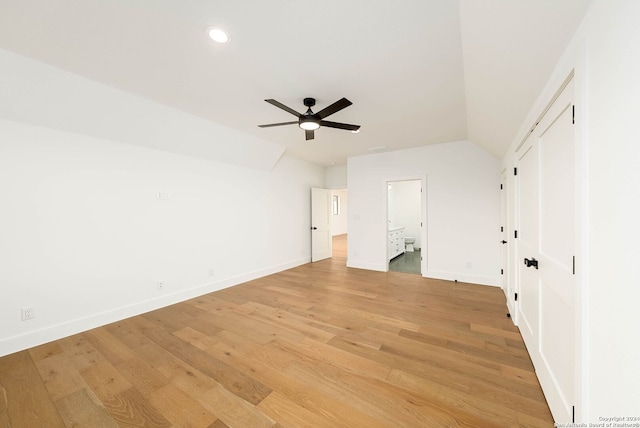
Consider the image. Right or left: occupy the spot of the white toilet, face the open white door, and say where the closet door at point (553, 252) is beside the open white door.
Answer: left

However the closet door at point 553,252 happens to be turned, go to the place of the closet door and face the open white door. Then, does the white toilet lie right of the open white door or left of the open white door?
right

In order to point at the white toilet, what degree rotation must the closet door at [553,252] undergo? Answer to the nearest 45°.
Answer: approximately 45° to its right

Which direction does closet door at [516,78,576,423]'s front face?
to the viewer's left

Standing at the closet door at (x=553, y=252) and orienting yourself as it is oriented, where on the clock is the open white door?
The open white door is roughly at 1 o'clock from the closet door.

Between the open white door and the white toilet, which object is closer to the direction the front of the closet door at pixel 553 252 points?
the open white door

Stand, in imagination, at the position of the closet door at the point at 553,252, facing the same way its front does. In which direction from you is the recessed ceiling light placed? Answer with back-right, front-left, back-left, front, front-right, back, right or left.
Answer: front-left
